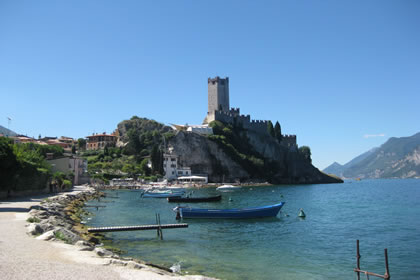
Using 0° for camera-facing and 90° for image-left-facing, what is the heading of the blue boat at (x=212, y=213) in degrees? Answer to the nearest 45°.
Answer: approximately 270°
